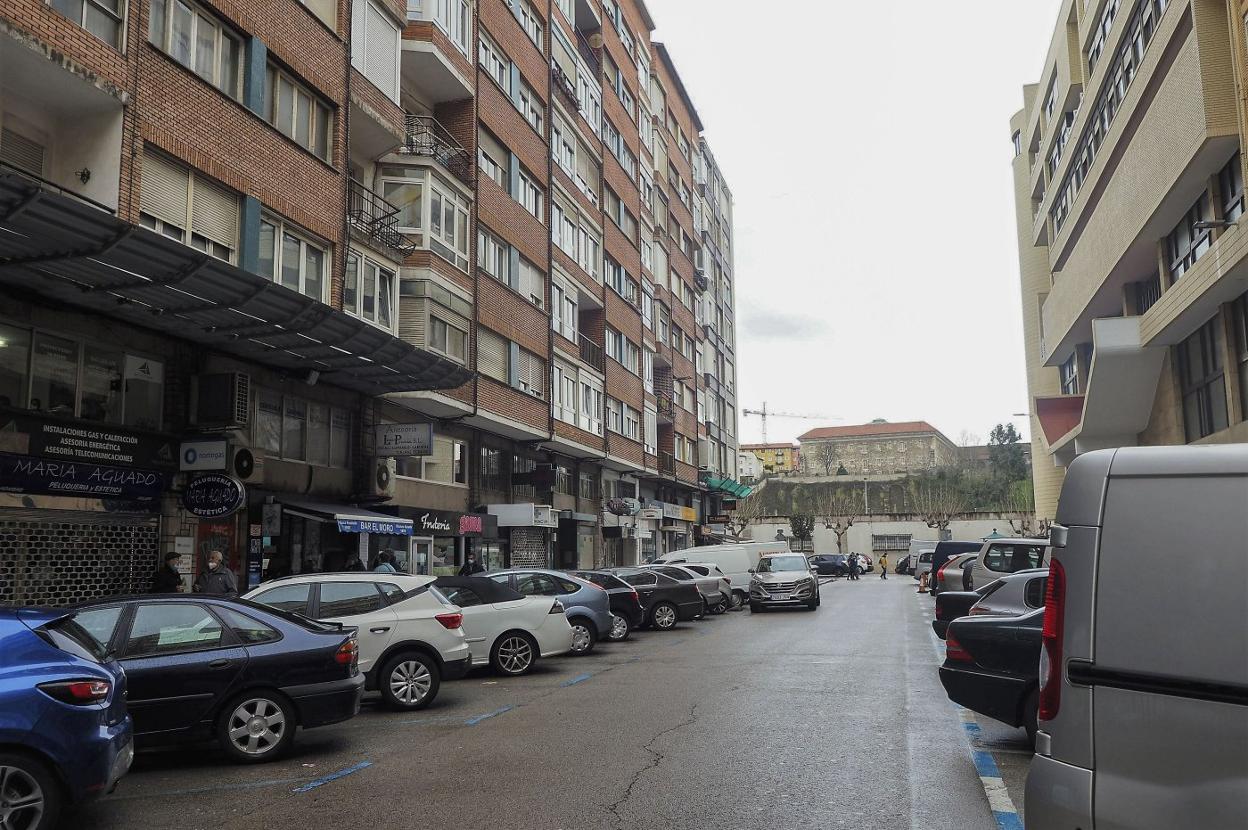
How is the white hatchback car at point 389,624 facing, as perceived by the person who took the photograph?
facing to the left of the viewer

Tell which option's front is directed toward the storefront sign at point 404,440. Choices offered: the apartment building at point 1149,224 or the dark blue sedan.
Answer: the apartment building

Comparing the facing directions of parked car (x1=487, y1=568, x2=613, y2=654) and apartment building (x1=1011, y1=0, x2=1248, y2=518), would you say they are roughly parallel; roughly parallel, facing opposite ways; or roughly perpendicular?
roughly parallel

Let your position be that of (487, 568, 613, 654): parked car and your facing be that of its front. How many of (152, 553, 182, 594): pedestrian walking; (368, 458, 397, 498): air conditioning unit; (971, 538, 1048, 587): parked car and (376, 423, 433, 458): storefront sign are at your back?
1

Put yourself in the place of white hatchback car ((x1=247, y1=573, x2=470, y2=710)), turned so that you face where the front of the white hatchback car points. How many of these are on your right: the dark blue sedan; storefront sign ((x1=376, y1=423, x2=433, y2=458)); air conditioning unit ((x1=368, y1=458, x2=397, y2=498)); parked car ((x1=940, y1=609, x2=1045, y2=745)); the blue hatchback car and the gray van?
2

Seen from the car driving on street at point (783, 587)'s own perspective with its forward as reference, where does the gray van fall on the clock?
The gray van is roughly at 12 o'clock from the car driving on street.

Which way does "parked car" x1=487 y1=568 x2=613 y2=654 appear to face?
to the viewer's left

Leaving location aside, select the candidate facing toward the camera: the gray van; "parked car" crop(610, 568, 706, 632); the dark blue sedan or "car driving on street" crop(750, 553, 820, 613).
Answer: "car driving on street" crop(750, 553, 820, 613)

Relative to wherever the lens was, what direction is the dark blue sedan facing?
facing to the left of the viewer

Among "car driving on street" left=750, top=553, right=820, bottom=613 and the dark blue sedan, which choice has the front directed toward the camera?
the car driving on street

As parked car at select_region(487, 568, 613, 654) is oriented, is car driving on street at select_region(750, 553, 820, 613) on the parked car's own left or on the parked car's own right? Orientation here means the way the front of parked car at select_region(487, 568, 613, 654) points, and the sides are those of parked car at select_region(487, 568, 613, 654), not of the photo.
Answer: on the parked car's own right

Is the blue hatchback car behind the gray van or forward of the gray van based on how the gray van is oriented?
behind
